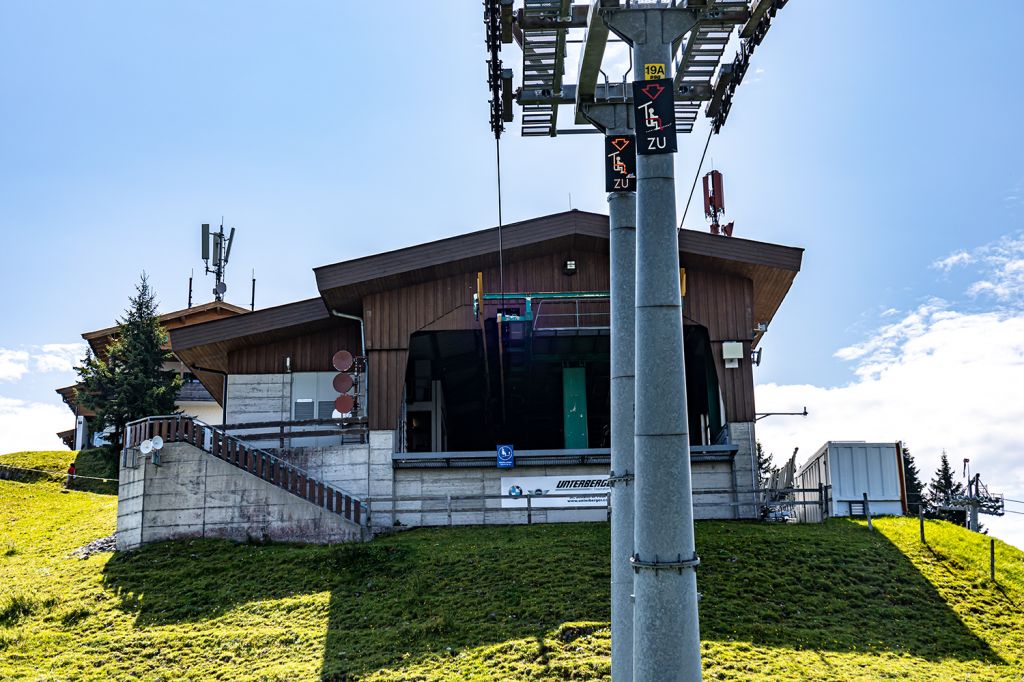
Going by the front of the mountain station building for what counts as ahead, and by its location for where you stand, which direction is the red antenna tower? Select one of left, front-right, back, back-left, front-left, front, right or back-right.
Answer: back-left

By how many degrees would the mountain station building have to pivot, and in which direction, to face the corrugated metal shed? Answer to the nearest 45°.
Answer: approximately 90° to its left

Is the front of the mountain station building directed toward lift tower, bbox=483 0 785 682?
yes

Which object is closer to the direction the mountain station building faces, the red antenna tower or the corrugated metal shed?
the corrugated metal shed

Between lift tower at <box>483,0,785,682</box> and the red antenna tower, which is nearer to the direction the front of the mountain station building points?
the lift tower

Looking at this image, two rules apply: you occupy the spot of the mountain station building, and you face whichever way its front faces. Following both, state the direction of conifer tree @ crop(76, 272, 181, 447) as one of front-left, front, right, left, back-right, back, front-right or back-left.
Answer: back-right

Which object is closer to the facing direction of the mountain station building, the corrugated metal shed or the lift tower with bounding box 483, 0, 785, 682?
the lift tower

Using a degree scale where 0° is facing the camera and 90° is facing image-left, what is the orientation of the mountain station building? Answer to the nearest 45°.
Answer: approximately 0°

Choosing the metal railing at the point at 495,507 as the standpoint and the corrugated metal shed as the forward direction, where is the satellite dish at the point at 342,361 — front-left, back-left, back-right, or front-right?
back-left

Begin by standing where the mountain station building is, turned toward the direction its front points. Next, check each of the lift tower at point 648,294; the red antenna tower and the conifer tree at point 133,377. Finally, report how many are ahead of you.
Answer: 1
